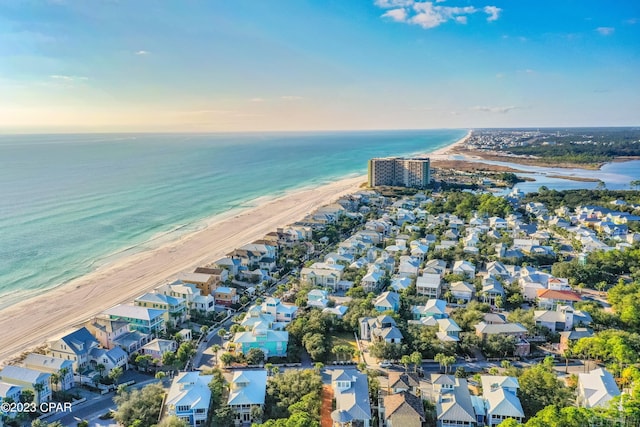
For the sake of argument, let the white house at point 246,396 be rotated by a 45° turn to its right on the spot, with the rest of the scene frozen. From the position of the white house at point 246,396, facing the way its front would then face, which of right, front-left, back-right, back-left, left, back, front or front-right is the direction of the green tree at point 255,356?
back-right

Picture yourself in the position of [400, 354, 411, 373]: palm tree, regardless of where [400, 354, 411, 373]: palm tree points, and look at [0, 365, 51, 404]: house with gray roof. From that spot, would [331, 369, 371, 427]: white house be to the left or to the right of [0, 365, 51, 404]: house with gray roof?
left

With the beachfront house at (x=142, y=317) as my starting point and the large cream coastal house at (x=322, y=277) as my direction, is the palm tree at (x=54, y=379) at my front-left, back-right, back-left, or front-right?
back-right

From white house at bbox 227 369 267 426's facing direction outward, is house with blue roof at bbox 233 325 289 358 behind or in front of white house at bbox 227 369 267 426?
behind

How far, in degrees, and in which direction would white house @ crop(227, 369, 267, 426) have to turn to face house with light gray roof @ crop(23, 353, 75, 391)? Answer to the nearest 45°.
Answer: approximately 135° to its right

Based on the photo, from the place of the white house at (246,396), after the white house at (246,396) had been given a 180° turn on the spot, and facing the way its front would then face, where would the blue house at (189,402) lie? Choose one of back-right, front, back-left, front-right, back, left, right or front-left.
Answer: left

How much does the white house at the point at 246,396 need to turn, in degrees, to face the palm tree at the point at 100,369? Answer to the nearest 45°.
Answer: approximately 135° to its right

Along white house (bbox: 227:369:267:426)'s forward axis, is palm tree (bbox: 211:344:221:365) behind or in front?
behind

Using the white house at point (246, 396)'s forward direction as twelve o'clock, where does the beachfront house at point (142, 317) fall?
The beachfront house is roughly at 5 o'clock from the white house.

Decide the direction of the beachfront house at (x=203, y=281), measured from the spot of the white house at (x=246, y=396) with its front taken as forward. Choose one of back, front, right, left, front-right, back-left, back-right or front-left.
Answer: back

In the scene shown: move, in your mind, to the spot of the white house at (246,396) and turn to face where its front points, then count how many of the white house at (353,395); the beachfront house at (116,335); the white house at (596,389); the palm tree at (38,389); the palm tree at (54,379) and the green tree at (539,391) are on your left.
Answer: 3

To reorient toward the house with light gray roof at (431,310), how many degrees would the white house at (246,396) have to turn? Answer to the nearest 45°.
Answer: approximately 135° to its left

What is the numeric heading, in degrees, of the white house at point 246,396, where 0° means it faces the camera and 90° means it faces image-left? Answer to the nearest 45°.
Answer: approximately 0°
